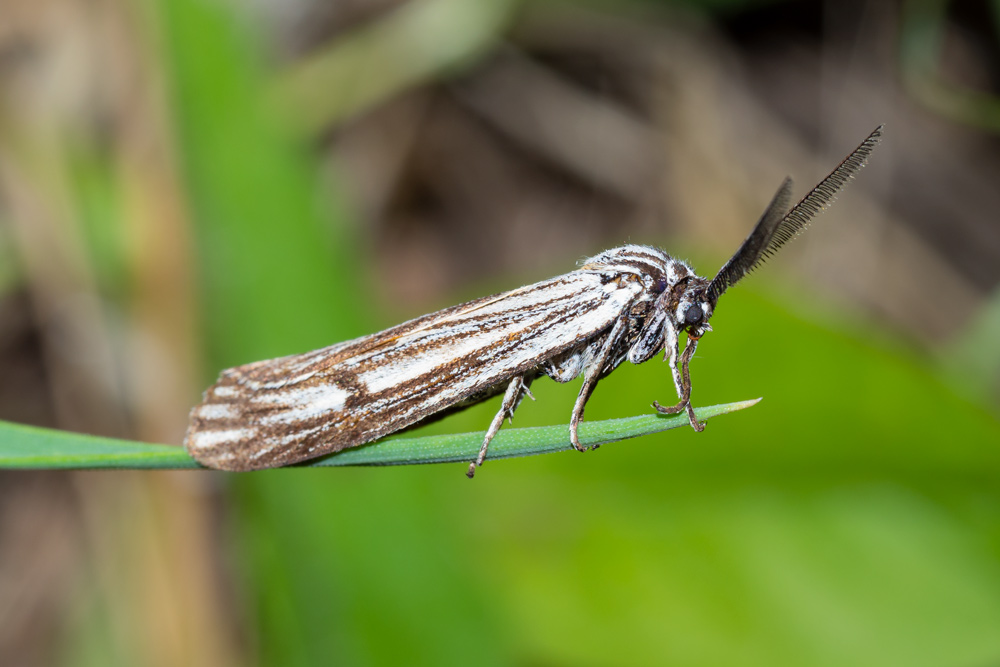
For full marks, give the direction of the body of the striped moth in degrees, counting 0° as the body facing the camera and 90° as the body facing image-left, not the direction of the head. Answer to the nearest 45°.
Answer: approximately 270°
